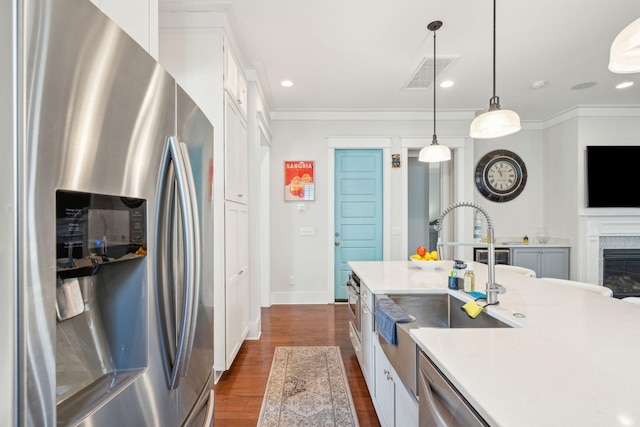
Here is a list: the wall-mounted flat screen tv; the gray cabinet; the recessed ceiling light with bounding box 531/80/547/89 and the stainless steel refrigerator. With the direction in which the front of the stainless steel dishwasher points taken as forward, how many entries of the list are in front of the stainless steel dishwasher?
1

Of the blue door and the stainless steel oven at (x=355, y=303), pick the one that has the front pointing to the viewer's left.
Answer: the stainless steel oven

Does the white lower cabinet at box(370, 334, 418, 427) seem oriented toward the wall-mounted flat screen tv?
no

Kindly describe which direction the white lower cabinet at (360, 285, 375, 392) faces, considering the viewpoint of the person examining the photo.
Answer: facing to the left of the viewer

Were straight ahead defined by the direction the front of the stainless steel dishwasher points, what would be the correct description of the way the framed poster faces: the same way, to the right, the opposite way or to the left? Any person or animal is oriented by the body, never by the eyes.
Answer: to the left

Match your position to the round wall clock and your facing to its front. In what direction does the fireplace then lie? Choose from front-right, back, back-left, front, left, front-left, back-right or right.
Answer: left

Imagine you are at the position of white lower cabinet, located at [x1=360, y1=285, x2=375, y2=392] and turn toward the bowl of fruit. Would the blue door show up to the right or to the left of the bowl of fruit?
left

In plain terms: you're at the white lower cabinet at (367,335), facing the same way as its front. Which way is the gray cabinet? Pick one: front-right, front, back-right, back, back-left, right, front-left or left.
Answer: back-right

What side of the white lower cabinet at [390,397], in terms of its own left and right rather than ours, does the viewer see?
left

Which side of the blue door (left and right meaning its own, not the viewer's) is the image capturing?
front

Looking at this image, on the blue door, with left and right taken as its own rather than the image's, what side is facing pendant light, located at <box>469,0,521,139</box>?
front

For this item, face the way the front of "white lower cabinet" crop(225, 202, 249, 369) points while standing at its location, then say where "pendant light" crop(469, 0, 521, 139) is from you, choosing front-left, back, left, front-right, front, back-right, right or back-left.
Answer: front-right

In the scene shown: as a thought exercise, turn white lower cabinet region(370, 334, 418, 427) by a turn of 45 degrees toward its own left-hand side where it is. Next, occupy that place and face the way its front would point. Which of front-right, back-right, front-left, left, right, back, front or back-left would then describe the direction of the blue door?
back-right

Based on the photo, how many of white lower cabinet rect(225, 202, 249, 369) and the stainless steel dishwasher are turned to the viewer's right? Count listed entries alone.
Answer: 1

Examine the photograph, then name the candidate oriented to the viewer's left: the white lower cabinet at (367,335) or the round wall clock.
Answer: the white lower cabinet

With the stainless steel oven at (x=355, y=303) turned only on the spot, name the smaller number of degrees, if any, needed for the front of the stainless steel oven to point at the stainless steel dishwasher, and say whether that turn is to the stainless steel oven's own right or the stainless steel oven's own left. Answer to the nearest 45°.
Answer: approximately 90° to the stainless steel oven's own left

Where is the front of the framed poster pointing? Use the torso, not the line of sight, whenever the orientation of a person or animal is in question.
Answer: toward the camera

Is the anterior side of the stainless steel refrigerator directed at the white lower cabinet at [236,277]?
no
